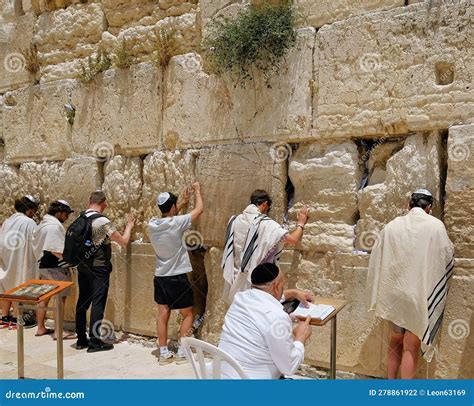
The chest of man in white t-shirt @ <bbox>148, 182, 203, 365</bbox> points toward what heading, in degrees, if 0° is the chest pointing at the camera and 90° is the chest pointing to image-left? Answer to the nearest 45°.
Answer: approximately 225°

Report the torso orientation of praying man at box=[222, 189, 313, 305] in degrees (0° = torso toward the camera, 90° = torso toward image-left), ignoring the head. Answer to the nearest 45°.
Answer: approximately 225°

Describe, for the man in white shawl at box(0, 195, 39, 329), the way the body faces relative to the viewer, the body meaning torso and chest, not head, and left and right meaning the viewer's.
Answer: facing away from the viewer and to the right of the viewer

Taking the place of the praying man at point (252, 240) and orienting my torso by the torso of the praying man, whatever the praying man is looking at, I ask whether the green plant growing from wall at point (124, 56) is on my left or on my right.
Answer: on my left

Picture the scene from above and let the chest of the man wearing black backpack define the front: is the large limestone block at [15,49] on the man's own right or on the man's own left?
on the man's own left

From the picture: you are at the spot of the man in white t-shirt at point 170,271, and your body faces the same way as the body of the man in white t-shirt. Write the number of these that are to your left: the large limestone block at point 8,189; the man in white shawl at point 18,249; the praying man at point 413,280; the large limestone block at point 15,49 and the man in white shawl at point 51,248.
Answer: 4
